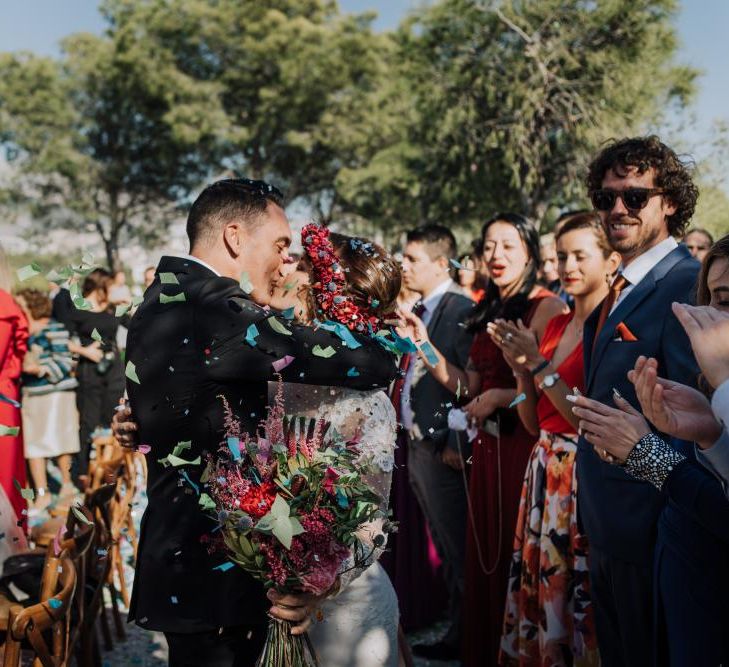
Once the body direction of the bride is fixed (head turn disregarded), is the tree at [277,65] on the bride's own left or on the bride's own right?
on the bride's own right

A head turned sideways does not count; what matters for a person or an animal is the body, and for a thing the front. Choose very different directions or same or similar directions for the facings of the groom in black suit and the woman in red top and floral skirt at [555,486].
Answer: very different directions

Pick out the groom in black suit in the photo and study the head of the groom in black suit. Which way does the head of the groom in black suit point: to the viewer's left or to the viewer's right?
to the viewer's right

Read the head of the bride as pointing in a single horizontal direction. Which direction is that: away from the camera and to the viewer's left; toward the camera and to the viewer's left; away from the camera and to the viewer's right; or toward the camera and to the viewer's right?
away from the camera and to the viewer's left

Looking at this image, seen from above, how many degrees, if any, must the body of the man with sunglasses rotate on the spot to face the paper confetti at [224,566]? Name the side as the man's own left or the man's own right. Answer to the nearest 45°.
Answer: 0° — they already face it

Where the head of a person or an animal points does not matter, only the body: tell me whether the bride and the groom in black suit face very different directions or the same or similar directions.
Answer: very different directions

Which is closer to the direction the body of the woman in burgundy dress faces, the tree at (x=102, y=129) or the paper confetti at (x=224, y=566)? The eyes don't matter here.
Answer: the paper confetti

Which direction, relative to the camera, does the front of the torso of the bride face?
to the viewer's left

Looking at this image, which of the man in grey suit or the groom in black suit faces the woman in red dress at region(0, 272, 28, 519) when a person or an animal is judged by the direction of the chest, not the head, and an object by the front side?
the man in grey suit

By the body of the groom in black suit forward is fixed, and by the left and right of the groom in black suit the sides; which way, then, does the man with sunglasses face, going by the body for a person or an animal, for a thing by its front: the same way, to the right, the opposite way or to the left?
the opposite way

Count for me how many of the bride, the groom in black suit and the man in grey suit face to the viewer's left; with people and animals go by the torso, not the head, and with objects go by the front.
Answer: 2

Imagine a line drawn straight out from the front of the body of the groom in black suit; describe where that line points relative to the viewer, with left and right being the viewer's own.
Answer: facing to the right of the viewer
